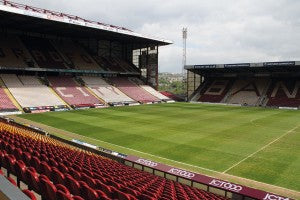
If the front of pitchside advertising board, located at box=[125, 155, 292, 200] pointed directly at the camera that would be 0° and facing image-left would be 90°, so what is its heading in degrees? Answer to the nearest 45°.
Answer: approximately 45°
